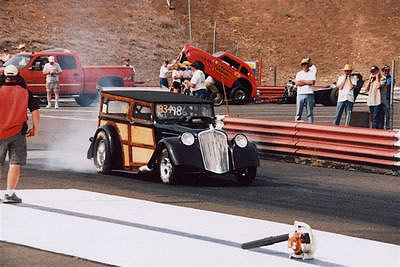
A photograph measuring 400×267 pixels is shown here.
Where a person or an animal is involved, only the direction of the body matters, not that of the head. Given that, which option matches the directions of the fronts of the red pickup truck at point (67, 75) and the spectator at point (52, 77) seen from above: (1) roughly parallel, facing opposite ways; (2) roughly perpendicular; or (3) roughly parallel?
roughly perpendicular

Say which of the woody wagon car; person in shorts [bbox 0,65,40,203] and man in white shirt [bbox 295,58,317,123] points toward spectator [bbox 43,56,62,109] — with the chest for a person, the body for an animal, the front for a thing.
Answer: the person in shorts

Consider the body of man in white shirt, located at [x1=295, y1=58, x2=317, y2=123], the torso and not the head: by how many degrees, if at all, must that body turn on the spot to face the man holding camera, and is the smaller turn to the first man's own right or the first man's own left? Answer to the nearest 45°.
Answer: approximately 90° to the first man's own left

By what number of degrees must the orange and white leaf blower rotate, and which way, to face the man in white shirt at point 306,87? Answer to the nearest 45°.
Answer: approximately 90° to its right

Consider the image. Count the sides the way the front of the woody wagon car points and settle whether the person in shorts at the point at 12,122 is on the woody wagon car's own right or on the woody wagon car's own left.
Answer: on the woody wagon car's own right

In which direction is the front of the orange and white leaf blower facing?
to the viewer's left

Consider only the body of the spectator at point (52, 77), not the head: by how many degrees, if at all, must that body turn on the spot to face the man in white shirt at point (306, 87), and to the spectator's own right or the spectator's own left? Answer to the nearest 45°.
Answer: approximately 45° to the spectator's own left

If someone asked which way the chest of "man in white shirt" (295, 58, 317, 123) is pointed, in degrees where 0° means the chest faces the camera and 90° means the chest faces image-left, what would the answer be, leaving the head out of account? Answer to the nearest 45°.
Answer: approximately 0°

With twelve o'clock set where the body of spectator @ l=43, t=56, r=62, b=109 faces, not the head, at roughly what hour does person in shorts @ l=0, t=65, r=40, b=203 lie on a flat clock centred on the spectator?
The person in shorts is roughly at 12 o'clock from the spectator.

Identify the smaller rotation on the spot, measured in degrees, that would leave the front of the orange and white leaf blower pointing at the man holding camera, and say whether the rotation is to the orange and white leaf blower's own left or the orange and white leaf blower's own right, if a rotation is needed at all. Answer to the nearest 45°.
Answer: approximately 90° to the orange and white leaf blower's own right
